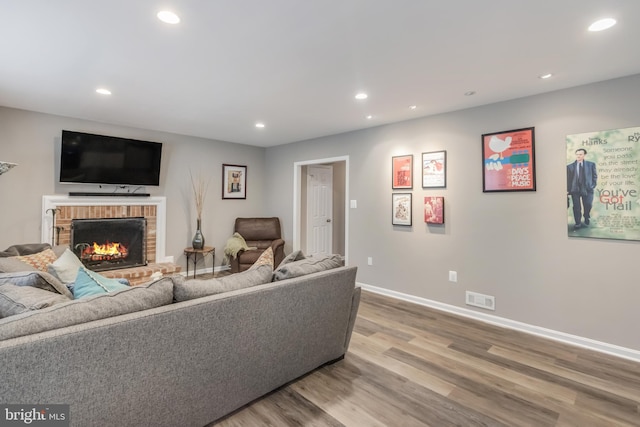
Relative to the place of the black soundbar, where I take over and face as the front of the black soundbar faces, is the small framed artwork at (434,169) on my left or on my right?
on my left

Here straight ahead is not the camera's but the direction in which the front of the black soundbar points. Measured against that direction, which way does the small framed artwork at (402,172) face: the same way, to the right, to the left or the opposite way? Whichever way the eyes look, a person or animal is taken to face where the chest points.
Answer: to the right

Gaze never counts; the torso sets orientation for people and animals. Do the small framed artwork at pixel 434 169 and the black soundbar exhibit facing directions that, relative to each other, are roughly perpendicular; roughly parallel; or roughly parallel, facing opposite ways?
roughly perpendicular

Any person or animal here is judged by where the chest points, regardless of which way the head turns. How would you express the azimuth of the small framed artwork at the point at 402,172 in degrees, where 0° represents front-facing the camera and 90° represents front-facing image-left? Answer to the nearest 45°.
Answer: approximately 45°

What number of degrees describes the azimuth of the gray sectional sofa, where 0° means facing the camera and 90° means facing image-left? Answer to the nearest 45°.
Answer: approximately 135°

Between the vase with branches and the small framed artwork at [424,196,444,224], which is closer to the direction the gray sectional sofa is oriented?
the vase with branches

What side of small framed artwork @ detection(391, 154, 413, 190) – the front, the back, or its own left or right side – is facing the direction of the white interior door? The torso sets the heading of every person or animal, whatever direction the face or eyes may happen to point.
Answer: right

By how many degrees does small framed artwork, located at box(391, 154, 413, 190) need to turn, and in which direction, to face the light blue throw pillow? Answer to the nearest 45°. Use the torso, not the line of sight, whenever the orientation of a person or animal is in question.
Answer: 0° — it already faces it

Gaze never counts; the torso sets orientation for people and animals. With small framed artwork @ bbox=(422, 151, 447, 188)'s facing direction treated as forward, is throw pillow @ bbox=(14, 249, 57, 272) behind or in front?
in front

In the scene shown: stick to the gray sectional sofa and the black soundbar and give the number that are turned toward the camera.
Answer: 1

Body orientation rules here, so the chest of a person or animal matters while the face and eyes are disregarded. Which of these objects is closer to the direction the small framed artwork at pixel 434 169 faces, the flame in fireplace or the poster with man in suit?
the flame in fireplace

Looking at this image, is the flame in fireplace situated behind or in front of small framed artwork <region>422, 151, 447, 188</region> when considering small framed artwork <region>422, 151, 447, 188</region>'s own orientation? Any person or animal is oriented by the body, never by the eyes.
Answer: in front

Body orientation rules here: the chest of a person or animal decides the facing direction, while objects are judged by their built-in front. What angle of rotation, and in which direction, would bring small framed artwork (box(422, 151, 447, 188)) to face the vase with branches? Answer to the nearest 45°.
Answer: approximately 45° to its right

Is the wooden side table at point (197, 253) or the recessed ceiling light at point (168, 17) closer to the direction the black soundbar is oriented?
the recessed ceiling light
